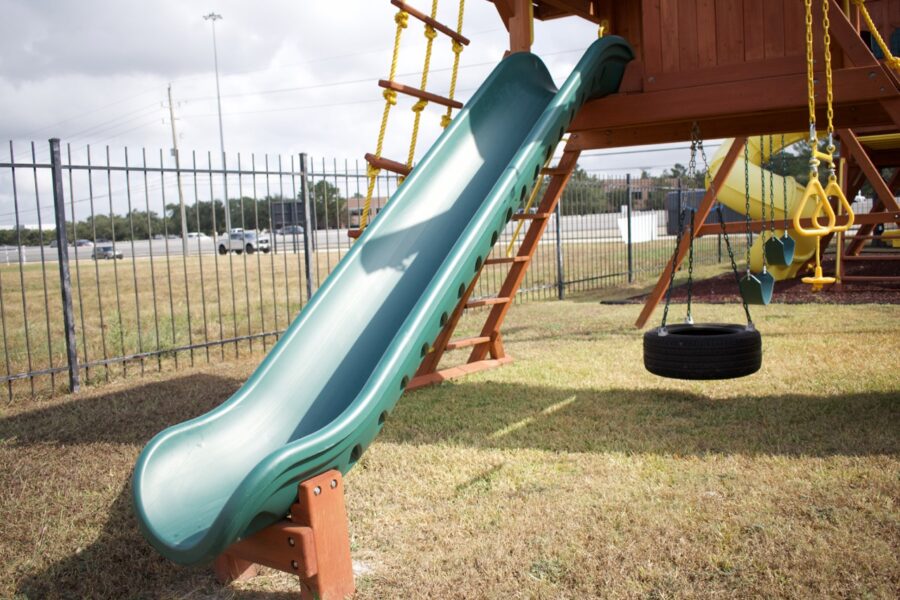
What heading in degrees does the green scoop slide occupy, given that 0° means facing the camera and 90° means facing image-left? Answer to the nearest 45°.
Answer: approximately 45°

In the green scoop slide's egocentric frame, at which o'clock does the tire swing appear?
The tire swing is roughly at 7 o'clock from the green scoop slide.
